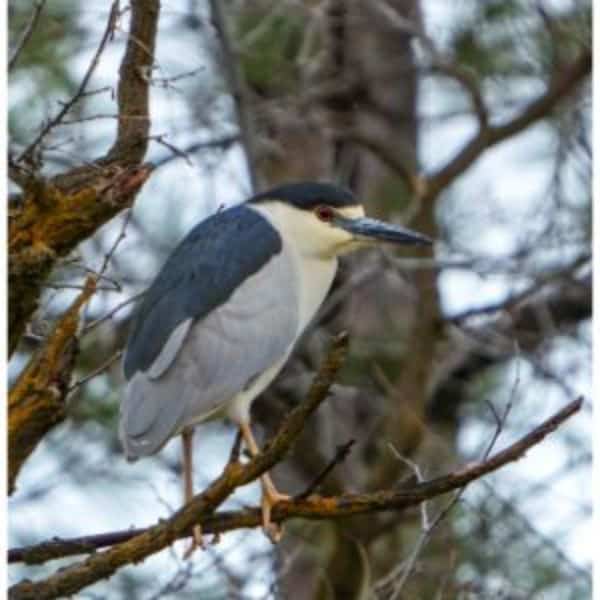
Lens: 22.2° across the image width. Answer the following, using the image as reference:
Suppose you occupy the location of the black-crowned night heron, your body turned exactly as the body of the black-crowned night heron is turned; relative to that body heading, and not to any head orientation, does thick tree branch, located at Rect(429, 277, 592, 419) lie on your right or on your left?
on your left

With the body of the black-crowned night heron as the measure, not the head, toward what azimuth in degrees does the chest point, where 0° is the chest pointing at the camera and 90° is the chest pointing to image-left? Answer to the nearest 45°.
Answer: approximately 270°

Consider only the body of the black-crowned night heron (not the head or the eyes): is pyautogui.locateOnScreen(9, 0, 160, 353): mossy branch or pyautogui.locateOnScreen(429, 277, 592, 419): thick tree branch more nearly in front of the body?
the thick tree branch
